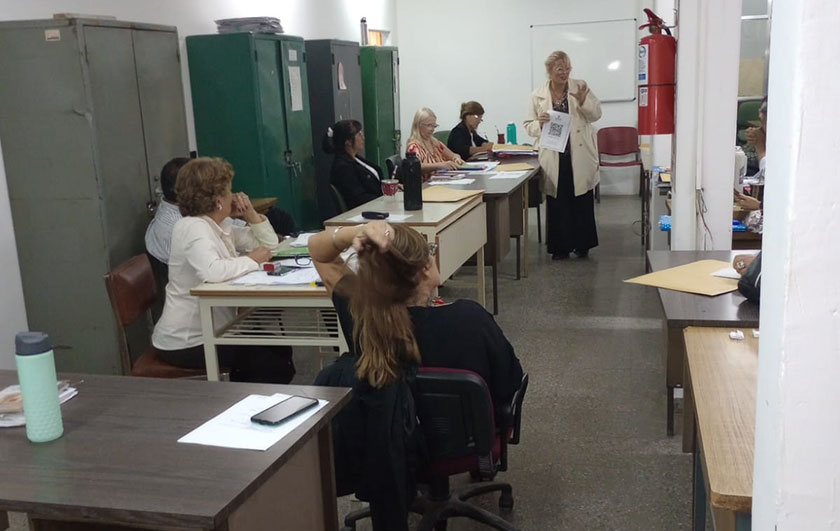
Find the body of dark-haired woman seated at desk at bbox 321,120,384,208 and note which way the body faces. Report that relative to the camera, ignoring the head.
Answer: to the viewer's right

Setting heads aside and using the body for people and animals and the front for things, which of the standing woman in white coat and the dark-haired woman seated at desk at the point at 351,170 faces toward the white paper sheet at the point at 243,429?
the standing woman in white coat

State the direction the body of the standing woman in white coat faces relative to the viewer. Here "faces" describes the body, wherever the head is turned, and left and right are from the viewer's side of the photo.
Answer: facing the viewer

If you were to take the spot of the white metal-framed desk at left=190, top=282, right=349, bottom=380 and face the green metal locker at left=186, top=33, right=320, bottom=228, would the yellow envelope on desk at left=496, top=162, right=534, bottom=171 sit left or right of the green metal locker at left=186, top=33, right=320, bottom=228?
right

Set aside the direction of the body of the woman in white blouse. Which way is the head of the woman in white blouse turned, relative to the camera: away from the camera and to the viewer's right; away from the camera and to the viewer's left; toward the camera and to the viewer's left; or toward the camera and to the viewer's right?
away from the camera and to the viewer's right

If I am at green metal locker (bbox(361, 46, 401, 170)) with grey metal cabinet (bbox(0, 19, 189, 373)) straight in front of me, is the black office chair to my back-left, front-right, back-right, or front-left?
front-left

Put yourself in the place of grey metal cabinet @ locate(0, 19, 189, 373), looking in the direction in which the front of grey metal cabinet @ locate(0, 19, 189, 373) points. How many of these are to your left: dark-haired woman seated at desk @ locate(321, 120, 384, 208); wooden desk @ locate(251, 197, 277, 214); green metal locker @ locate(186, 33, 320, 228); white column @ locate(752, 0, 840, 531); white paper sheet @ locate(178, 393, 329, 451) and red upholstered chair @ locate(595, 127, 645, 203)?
4

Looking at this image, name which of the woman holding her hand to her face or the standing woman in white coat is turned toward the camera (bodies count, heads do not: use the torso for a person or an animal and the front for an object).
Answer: the standing woman in white coat

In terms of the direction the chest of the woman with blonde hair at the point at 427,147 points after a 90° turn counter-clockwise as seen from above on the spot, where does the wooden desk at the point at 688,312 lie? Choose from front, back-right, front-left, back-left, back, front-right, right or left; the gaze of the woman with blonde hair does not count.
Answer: back-right

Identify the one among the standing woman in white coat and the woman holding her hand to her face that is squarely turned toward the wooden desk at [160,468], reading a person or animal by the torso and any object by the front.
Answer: the standing woman in white coat

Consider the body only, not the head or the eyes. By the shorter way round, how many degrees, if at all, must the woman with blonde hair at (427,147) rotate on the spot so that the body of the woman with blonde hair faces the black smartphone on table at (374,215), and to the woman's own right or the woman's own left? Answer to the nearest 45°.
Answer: approximately 45° to the woman's own right

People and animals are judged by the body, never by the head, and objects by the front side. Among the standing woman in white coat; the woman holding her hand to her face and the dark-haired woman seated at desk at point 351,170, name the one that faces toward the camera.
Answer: the standing woman in white coat

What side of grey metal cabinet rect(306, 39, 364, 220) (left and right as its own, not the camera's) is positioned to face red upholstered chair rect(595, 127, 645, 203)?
left

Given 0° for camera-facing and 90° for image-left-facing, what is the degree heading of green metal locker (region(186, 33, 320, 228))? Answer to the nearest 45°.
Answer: approximately 315°

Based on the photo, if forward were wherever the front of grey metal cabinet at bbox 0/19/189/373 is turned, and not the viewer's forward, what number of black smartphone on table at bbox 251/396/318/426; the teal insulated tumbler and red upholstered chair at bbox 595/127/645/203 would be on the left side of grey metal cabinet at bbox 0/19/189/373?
1

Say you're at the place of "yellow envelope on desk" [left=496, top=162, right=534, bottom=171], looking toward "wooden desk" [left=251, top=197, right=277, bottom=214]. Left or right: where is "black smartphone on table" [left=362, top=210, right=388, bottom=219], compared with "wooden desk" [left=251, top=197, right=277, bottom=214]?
left
